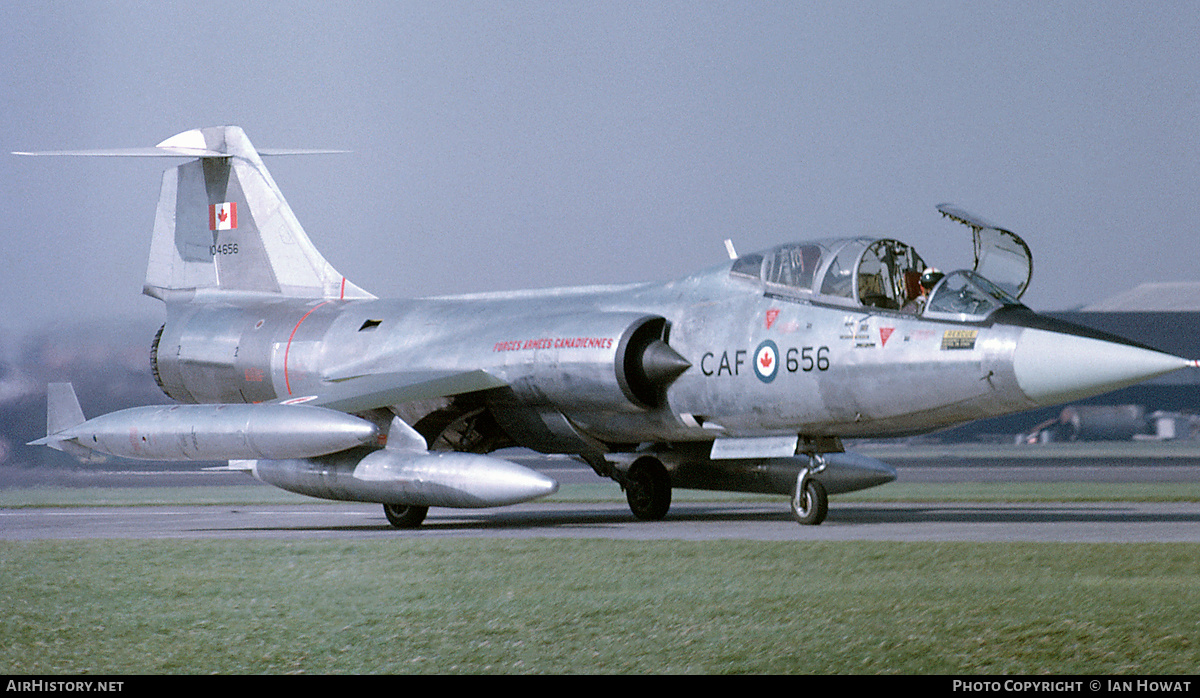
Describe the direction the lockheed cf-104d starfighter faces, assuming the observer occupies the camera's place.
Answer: facing the viewer and to the right of the viewer
